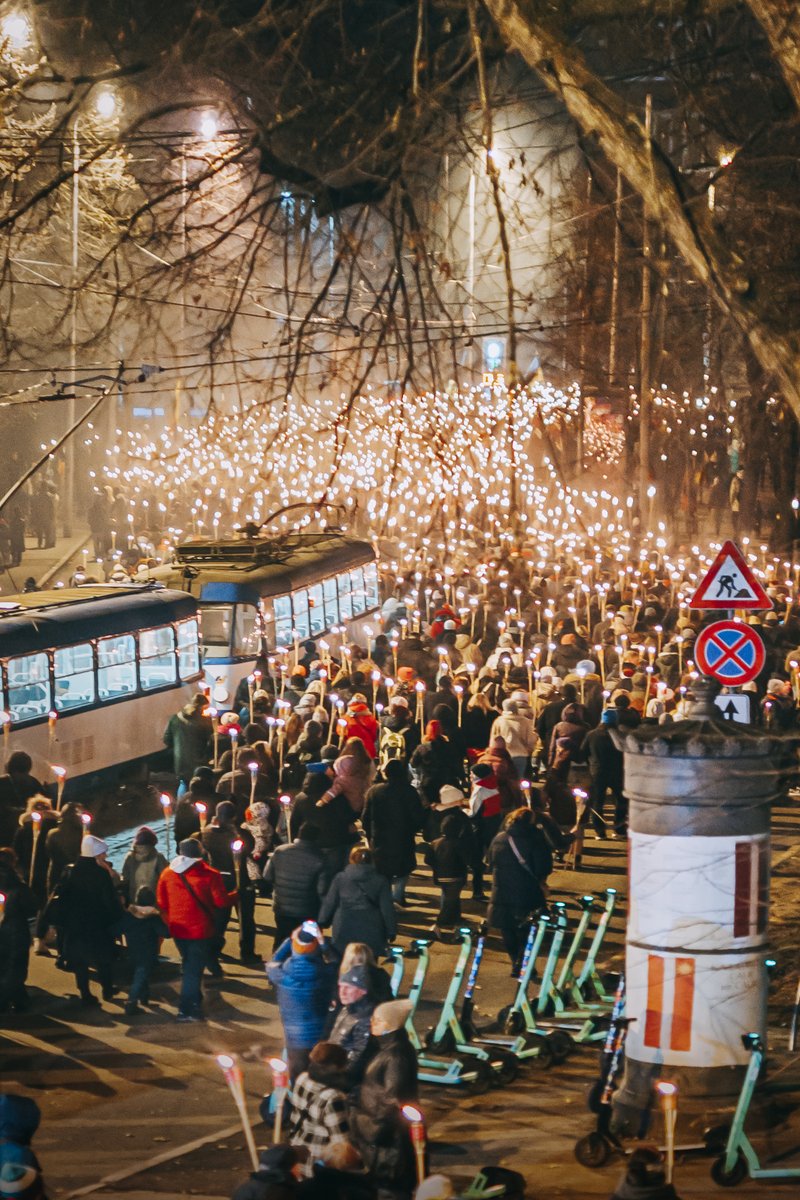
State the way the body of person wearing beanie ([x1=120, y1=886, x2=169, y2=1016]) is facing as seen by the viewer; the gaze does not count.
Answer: away from the camera

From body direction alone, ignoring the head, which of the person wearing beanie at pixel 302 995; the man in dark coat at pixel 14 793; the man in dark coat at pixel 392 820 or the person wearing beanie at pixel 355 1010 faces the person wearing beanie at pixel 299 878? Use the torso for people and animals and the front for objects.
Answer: the person wearing beanie at pixel 302 995

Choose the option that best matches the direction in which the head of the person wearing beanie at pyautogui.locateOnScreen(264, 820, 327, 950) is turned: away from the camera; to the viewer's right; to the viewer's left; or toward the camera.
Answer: away from the camera

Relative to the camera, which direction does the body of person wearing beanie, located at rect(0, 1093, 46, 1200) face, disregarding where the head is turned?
away from the camera

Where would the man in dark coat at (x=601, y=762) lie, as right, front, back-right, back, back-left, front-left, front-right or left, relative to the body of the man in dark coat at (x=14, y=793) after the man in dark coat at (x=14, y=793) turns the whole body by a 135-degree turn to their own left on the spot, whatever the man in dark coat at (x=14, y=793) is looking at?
back-left

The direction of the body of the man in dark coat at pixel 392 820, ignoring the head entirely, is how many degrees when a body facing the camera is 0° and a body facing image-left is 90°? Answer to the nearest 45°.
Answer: approximately 180°

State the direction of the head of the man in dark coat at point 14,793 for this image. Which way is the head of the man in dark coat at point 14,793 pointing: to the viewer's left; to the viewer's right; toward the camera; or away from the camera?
away from the camera

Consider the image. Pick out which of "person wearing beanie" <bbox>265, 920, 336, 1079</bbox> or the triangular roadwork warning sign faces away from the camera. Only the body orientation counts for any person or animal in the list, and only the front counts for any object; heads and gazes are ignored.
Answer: the person wearing beanie

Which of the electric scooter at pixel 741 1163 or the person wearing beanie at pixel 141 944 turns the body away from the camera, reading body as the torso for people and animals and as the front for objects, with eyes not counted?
the person wearing beanie

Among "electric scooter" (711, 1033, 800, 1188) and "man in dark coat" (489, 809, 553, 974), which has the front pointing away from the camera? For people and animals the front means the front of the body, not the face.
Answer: the man in dark coat

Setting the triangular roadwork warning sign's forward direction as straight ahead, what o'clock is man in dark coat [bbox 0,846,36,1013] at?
The man in dark coat is roughly at 2 o'clock from the triangular roadwork warning sign.

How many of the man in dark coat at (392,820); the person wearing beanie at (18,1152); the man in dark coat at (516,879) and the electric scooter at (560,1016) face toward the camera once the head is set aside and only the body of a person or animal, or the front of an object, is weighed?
0
